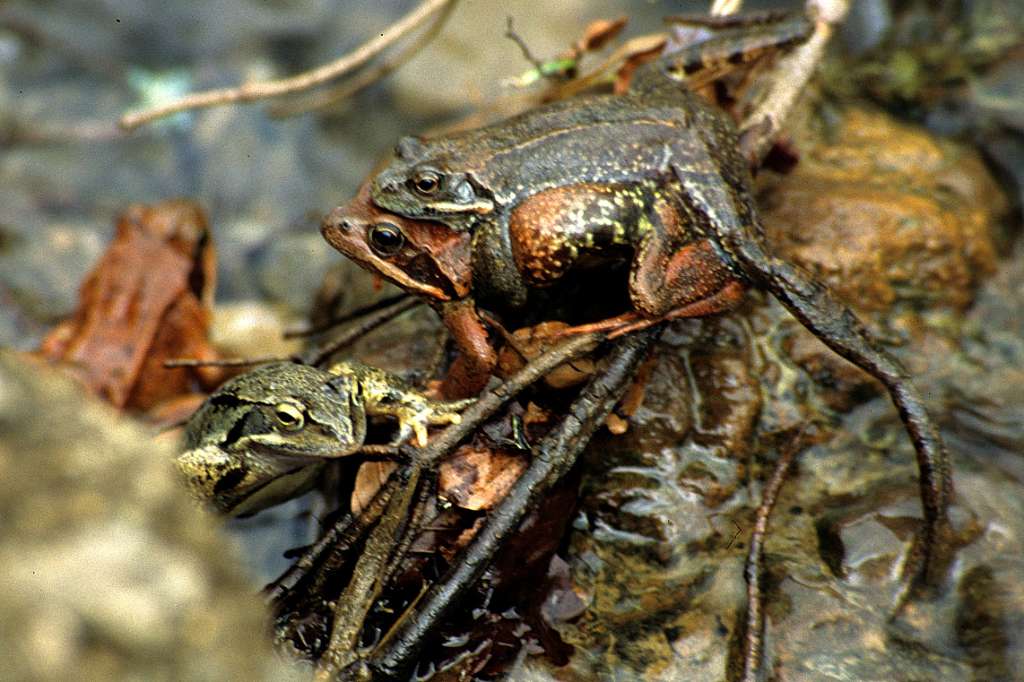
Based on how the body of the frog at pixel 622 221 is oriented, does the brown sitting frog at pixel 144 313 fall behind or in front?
in front

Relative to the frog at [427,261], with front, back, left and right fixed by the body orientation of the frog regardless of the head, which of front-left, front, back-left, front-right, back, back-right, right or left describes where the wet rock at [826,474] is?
back

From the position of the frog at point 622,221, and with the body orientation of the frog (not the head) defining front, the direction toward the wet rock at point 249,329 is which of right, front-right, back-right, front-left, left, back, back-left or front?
front-right

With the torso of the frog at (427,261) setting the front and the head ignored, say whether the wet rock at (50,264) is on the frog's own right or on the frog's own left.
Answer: on the frog's own right

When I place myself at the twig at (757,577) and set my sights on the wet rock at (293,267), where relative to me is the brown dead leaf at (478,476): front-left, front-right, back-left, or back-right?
front-left

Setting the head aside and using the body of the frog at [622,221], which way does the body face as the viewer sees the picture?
to the viewer's left

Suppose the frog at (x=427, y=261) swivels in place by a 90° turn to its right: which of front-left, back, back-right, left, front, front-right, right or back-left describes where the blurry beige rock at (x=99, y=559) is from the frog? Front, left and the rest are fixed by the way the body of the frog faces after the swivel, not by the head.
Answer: back

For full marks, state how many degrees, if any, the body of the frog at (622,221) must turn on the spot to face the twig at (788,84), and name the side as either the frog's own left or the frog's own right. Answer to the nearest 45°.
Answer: approximately 90° to the frog's own right

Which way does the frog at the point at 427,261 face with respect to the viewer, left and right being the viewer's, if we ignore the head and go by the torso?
facing to the left of the viewer
